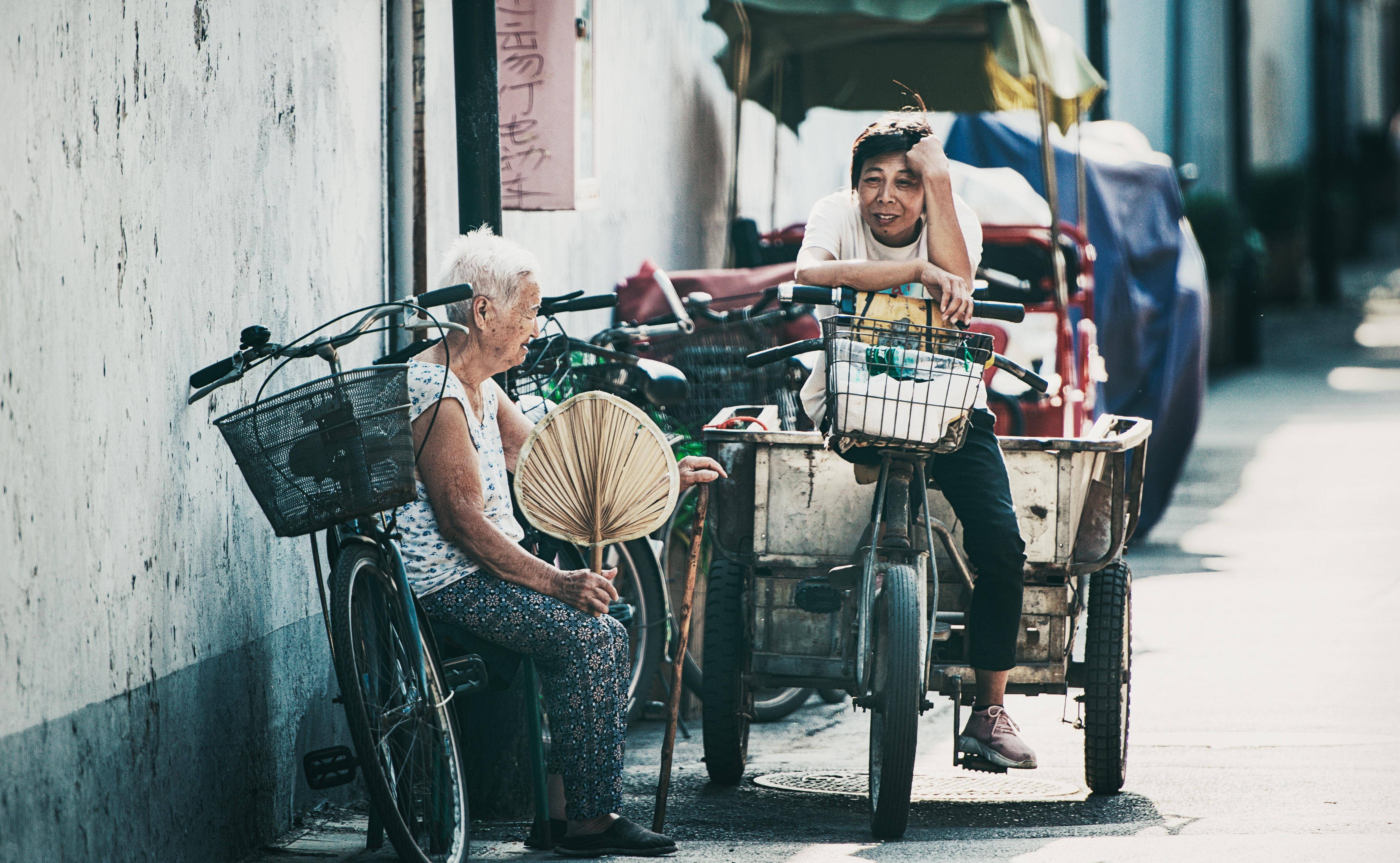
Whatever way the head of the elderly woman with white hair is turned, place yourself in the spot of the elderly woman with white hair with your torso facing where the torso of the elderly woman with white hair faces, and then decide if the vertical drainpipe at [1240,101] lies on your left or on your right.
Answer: on your left

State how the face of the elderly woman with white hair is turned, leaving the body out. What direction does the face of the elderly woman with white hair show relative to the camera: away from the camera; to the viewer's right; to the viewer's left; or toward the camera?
to the viewer's right

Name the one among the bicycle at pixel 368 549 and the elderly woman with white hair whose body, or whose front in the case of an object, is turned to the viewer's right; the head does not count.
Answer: the elderly woman with white hair

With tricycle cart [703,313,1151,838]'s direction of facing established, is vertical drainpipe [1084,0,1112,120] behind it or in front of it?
behind

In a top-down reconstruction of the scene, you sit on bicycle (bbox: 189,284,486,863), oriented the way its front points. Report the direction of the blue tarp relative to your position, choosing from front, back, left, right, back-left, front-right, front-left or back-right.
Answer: back-left

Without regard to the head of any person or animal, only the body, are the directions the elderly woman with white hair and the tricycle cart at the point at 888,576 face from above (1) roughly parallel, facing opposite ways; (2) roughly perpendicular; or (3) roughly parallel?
roughly perpendicular

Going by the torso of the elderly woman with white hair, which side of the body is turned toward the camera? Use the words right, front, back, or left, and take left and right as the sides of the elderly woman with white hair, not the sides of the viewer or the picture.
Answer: right

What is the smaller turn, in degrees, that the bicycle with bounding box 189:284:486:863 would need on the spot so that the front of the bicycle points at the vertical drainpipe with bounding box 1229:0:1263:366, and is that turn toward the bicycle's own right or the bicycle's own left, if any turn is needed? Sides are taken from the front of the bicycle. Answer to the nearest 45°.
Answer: approximately 135° to the bicycle's own left
